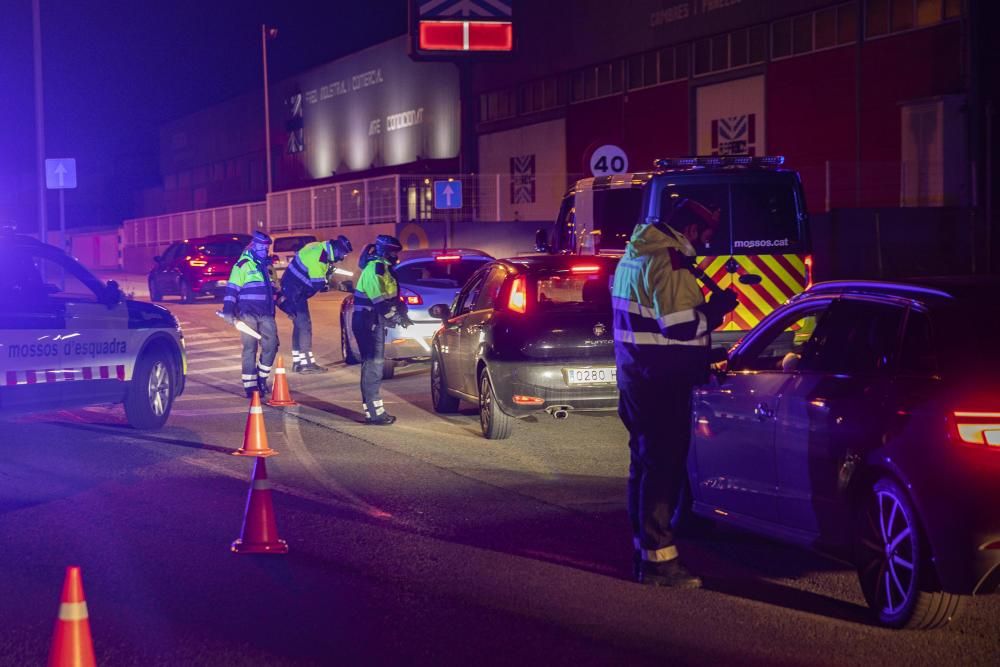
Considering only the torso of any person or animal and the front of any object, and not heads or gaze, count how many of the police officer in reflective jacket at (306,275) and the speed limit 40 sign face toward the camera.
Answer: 1

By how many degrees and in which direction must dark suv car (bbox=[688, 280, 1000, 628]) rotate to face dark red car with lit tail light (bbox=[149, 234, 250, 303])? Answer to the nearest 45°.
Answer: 0° — it already faces it

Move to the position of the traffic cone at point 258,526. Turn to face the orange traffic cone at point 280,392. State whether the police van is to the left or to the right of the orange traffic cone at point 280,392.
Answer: right

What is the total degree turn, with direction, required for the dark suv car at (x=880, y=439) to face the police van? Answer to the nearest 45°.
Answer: approximately 45° to its right

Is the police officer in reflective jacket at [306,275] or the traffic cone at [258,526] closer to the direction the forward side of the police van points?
the police officer in reflective jacket

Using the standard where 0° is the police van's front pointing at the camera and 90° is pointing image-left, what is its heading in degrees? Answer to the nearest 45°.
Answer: approximately 135°

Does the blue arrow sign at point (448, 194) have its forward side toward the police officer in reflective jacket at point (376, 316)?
yes

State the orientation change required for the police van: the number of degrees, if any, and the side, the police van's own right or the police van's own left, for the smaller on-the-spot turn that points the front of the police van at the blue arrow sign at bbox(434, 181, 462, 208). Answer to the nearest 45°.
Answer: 0° — it already faces it

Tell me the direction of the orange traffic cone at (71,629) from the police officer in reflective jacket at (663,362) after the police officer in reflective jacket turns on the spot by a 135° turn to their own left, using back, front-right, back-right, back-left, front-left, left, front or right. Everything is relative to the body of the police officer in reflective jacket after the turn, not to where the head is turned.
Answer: left

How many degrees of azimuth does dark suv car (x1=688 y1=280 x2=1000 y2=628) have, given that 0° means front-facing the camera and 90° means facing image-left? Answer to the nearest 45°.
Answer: approximately 135°

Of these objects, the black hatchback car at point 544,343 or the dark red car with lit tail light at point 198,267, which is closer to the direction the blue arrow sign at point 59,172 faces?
the black hatchback car
